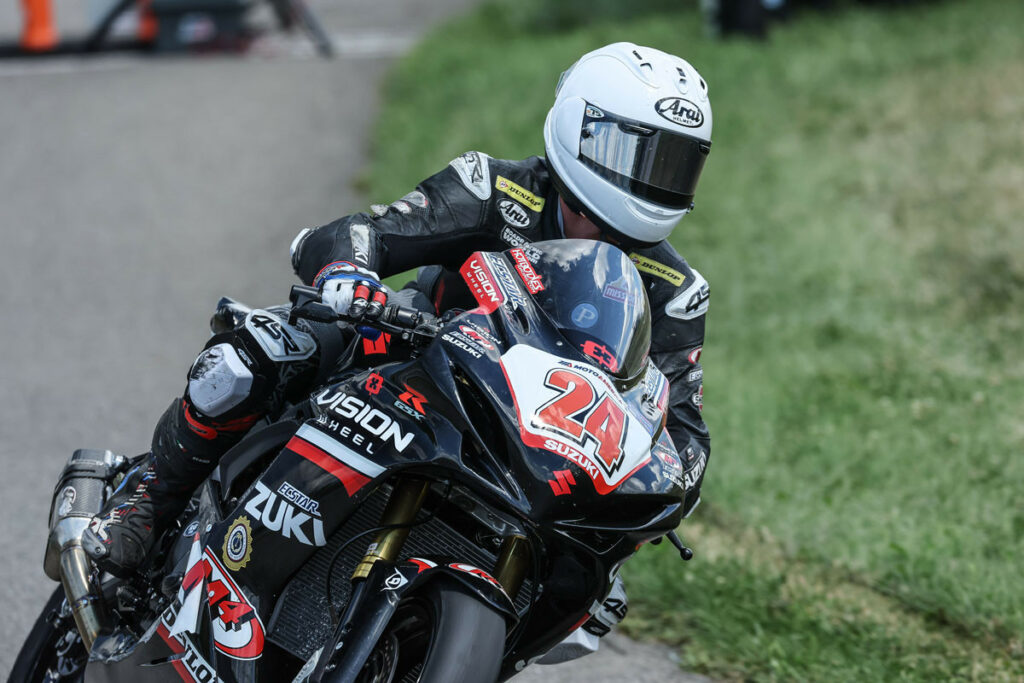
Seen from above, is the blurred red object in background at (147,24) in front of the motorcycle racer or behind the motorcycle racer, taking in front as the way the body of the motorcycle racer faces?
behind

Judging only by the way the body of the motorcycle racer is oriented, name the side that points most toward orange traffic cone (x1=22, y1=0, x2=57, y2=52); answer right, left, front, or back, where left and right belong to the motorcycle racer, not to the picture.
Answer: back

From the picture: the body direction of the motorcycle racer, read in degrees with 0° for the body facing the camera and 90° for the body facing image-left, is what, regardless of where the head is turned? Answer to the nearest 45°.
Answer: approximately 315°
